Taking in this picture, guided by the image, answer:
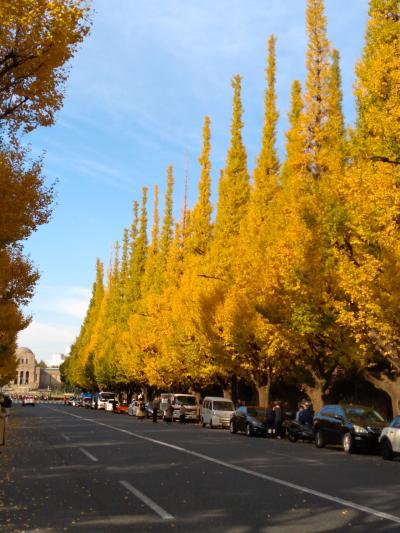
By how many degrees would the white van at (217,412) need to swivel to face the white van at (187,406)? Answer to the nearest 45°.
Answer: approximately 135° to its left

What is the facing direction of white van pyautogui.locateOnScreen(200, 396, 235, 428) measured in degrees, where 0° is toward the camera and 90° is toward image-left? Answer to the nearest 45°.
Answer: approximately 315°

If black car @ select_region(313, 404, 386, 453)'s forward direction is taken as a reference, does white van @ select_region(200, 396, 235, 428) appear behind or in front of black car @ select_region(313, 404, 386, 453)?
behind

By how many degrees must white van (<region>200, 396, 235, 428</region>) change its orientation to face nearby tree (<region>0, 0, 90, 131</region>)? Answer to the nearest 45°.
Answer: approximately 45° to its right

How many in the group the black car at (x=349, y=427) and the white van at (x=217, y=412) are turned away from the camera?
0

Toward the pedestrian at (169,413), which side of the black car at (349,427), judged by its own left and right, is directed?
back

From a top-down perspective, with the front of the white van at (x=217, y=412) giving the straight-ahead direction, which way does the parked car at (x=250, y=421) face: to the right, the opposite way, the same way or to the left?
the same way

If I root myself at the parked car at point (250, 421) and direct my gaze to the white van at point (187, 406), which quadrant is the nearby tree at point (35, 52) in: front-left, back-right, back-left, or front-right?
back-left

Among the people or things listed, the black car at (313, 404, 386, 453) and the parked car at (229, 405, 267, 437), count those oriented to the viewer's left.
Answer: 0

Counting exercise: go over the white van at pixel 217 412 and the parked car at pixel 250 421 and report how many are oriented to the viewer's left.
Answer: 0

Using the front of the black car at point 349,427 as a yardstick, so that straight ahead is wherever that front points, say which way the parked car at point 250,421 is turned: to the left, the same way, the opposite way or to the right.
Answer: the same way

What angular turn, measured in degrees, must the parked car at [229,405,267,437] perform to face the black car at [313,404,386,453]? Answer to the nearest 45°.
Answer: approximately 45° to its right

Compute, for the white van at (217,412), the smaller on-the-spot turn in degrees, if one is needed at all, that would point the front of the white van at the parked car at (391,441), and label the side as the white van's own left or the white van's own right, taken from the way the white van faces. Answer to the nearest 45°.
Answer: approximately 45° to the white van's own right

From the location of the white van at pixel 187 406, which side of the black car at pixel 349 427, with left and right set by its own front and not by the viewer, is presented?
back

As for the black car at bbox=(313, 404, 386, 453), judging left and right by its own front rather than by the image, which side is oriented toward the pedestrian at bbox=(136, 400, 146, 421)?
back

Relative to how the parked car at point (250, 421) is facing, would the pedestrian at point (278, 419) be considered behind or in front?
in front

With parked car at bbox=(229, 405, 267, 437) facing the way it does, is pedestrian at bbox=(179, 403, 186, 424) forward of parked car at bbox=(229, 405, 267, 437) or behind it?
behind

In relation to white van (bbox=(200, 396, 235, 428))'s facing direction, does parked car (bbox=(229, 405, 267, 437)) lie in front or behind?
in front

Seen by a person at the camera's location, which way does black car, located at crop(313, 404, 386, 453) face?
facing the viewer and to the right of the viewer
